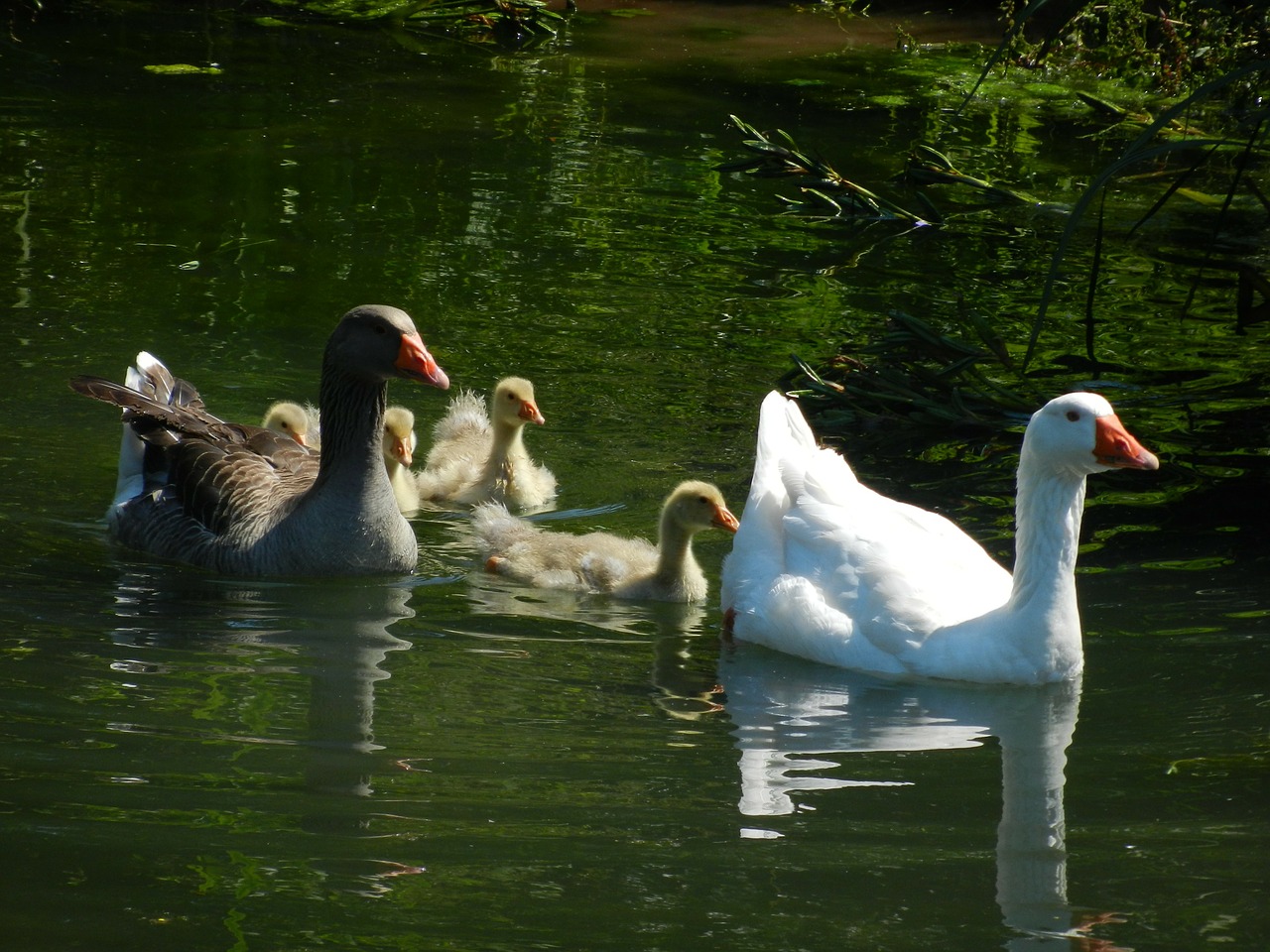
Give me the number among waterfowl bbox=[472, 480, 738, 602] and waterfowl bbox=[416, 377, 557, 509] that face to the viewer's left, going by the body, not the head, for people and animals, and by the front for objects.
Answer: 0

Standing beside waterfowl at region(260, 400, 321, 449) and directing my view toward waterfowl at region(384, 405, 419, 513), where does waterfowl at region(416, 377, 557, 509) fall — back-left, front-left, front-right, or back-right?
front-left

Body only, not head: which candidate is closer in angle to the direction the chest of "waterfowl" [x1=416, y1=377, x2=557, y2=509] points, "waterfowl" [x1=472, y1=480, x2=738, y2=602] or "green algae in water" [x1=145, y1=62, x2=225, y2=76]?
the waterfowl

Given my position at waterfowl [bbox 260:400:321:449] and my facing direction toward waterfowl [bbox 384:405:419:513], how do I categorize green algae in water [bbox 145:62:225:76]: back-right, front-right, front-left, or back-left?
back-left

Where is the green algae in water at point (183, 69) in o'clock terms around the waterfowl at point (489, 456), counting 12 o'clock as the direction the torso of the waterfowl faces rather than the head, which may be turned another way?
The green algae in water is roughly at 7 o'clock from the waterfowl.

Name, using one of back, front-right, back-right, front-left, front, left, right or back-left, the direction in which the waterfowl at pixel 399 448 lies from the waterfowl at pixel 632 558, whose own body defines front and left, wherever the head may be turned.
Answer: back-left

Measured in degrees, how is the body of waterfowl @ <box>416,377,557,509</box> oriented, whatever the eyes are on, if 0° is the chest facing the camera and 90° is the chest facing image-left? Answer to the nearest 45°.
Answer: approximately 315°

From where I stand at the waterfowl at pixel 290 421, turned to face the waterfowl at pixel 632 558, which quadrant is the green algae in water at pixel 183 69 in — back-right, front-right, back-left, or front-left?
back-left

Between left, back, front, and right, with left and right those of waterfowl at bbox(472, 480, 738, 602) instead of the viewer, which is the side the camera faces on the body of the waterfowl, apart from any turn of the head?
right
